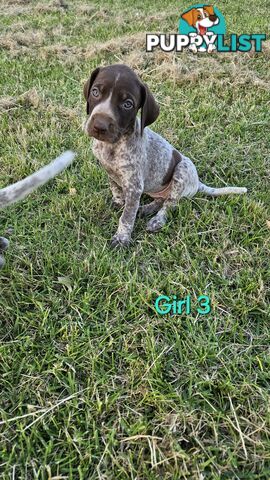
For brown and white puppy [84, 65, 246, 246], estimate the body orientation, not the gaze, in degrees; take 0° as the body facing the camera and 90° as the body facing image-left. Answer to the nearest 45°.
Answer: approximately 45°
